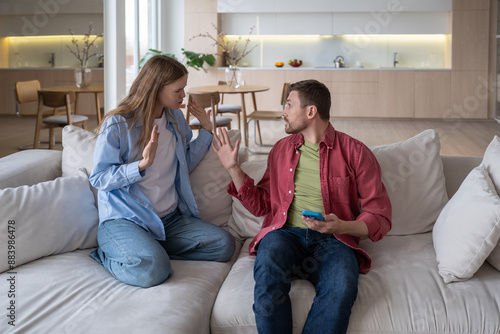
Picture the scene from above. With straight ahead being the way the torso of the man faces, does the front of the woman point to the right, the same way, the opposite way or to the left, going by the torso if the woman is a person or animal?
to the left

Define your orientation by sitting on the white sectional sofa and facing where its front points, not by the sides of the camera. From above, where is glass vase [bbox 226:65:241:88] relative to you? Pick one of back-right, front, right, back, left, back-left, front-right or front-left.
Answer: back

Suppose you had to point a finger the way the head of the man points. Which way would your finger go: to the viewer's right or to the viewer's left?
to the viewer's left

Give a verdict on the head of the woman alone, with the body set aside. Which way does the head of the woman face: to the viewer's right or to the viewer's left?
to the viewer's right

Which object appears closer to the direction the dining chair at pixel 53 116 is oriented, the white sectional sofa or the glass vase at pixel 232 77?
the glass vase

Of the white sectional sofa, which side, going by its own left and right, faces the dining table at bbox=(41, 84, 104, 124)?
back

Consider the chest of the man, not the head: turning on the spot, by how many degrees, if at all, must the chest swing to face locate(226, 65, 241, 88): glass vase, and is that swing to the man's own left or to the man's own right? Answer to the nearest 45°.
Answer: approximately 135° to the man's own right

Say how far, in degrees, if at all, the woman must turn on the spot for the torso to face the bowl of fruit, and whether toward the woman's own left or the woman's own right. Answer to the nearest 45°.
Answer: approximately 135° to the woman's own left
